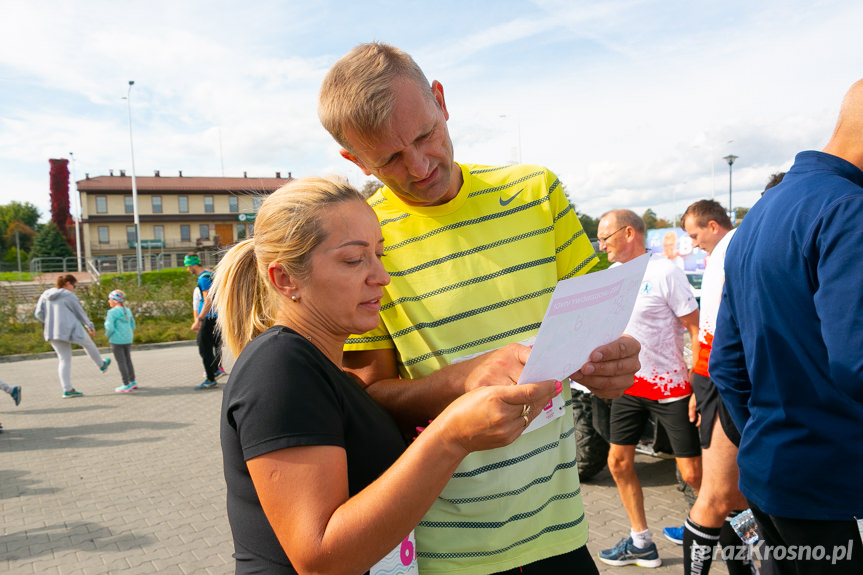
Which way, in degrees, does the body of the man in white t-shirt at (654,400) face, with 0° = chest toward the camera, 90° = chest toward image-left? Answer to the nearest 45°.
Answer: approximately 45°

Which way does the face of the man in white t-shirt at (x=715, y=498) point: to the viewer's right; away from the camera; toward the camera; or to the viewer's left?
to the viewer's left

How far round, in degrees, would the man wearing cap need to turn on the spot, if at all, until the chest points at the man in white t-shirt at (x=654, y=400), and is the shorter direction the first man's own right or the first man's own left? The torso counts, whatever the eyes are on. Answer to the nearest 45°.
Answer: approximately 90° to the first man's own left

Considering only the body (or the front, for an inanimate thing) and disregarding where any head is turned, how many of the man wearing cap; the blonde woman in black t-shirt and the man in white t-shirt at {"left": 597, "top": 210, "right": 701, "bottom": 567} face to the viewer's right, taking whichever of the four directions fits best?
1

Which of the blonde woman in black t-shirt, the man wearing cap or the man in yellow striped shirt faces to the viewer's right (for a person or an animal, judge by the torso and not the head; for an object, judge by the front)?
the blonde woman in black t-shirt

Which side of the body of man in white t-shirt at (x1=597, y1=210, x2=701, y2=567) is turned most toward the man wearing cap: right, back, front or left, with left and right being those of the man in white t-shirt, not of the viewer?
right

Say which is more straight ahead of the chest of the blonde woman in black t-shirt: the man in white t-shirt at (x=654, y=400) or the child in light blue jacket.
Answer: the man in white t-shirt

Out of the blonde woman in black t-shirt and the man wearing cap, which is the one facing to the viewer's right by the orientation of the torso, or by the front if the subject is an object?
the blonde woman in black t-shirt

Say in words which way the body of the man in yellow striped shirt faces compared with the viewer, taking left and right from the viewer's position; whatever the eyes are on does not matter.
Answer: facing the viewer

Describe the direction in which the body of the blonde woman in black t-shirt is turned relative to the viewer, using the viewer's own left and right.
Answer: facing to the right of the viewer

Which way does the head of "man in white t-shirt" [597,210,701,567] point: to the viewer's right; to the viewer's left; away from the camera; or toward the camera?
to the viewer's left

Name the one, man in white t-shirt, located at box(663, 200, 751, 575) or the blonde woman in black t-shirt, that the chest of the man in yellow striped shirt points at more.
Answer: the blonde woman in black t-shirt
